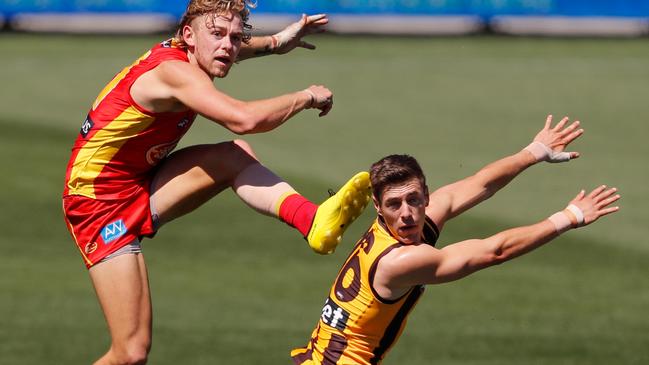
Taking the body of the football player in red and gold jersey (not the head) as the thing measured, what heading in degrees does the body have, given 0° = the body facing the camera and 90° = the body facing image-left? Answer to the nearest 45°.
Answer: approximately 270°

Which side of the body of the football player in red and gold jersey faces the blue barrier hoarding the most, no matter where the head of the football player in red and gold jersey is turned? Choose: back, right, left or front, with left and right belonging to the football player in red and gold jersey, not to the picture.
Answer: left
